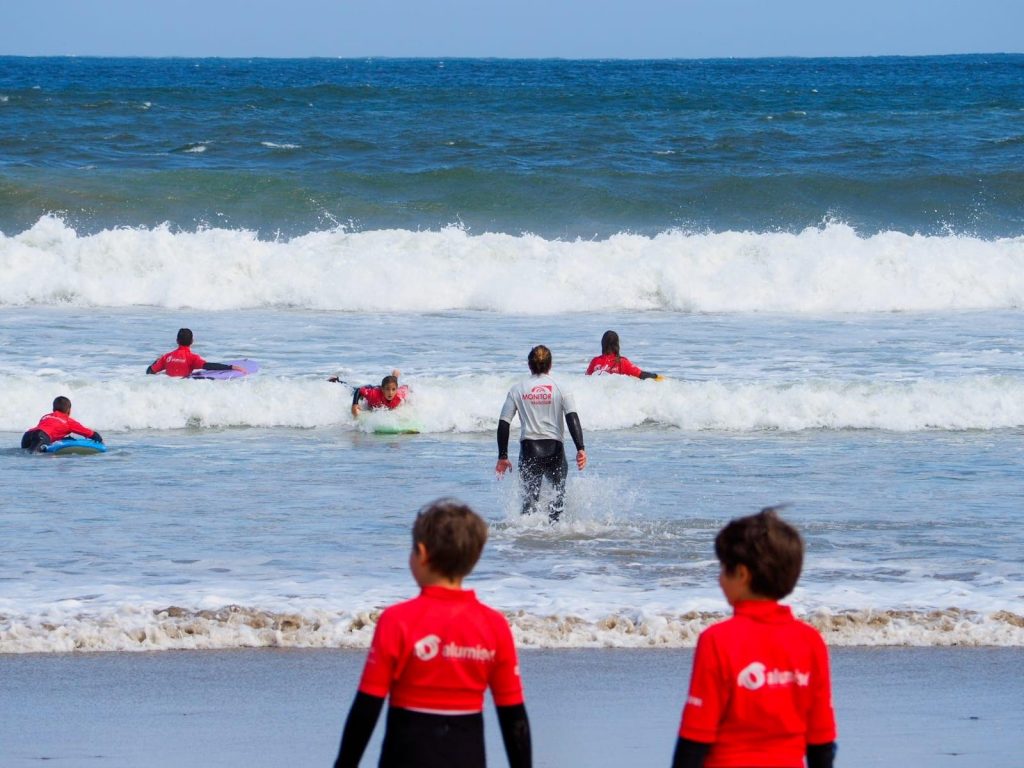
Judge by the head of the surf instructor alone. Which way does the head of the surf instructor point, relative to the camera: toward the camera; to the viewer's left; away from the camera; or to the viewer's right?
away from the camera

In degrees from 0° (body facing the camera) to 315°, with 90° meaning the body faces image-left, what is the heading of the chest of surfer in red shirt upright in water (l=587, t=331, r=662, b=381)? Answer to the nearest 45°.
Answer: approximately 180°

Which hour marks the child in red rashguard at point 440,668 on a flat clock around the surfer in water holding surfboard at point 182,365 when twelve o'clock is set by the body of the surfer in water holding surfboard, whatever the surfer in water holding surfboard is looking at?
The child in red rashguard is roughly at 6 o'clock from the surfer in water holding surfboard.

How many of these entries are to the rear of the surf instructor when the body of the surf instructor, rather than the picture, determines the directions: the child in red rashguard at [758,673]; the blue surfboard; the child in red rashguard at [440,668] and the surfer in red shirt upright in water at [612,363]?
2

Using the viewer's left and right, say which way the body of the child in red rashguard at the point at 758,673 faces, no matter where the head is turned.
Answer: facing away from the viewer and to the left of the viewer

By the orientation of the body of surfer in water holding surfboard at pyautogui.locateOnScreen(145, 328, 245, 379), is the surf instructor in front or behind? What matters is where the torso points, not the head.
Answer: behind

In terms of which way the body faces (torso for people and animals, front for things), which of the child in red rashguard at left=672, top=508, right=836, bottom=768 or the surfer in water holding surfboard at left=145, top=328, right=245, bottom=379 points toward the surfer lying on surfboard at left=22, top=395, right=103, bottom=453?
the child in red rashguard

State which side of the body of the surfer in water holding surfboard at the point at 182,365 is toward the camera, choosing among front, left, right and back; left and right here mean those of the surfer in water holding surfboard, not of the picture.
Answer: back

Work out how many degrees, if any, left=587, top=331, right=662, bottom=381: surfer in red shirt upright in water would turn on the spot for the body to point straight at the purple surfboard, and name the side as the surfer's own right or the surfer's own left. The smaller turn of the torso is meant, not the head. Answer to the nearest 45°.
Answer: approximately 90° to the surfer's own left

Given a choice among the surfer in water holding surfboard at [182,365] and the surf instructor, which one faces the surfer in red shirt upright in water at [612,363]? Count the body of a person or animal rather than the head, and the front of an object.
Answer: the surf instructor

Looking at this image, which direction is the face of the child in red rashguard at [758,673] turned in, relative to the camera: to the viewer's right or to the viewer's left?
to the viewer's left

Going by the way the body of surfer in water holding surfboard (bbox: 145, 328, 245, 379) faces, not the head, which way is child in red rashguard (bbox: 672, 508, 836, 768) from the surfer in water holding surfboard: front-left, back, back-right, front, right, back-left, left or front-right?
back

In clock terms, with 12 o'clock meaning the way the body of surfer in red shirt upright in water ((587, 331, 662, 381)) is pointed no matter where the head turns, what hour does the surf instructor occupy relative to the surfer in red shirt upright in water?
The surf instructor is roughly at 6 o'clock from the surfer in red shirt upright in water.

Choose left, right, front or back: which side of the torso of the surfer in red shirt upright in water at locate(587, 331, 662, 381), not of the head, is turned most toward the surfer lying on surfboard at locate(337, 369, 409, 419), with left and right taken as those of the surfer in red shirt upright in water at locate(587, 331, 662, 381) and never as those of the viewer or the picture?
left

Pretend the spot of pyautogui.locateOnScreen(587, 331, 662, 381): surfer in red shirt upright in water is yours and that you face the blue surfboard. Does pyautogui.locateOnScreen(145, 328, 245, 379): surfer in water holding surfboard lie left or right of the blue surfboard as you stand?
right

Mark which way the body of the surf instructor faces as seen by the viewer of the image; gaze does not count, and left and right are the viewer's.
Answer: facing away from the viewer

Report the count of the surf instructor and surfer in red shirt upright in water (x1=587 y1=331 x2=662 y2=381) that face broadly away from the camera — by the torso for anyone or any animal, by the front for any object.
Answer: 2
